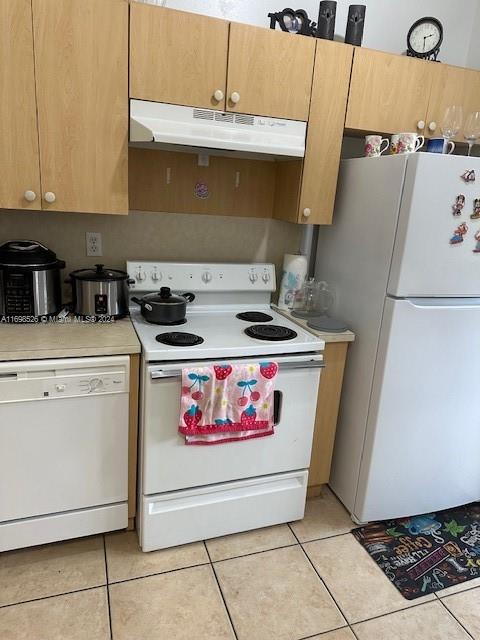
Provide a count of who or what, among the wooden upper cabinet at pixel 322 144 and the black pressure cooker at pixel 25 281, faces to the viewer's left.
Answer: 0

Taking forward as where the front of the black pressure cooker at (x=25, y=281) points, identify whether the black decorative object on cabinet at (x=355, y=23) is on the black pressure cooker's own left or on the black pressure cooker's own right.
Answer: on the black pressure cooker's own left

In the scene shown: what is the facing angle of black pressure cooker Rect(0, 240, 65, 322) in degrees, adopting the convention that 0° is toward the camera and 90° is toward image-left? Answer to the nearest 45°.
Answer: approximately 0°

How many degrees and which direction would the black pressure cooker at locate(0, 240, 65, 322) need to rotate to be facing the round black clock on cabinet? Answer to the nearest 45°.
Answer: approximately 90° to its left

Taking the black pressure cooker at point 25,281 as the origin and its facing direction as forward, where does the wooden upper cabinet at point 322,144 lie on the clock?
The wooden upper cabinet is roughly at 9 o'clock from the black pressure cooker.

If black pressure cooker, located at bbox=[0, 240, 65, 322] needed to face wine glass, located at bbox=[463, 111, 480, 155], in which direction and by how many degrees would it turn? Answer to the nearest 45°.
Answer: approximately 90° to its left

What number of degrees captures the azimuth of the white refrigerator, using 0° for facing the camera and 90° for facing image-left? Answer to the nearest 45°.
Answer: approximately 315°
